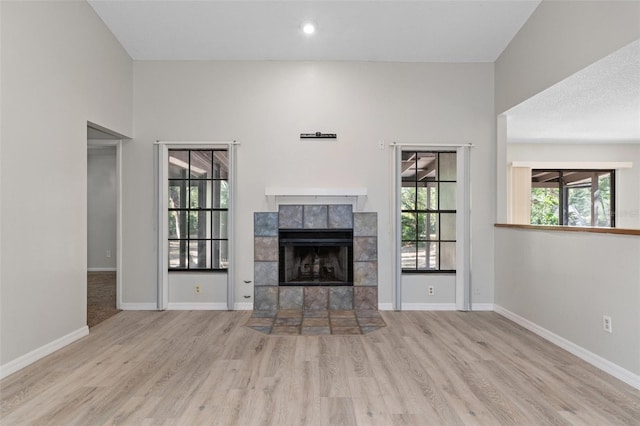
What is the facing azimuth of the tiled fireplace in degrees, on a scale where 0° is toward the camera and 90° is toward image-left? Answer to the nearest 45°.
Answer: approximately 0°

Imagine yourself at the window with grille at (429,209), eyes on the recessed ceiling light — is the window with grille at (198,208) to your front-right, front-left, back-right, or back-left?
front-right

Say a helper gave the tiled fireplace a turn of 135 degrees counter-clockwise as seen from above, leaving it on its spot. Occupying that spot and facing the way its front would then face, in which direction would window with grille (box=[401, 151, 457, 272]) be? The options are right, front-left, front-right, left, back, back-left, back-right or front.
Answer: front-right

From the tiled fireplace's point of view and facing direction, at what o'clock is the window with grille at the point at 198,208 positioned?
The window with grille is roughly at 3 o'clock from the tiled fireplace.
